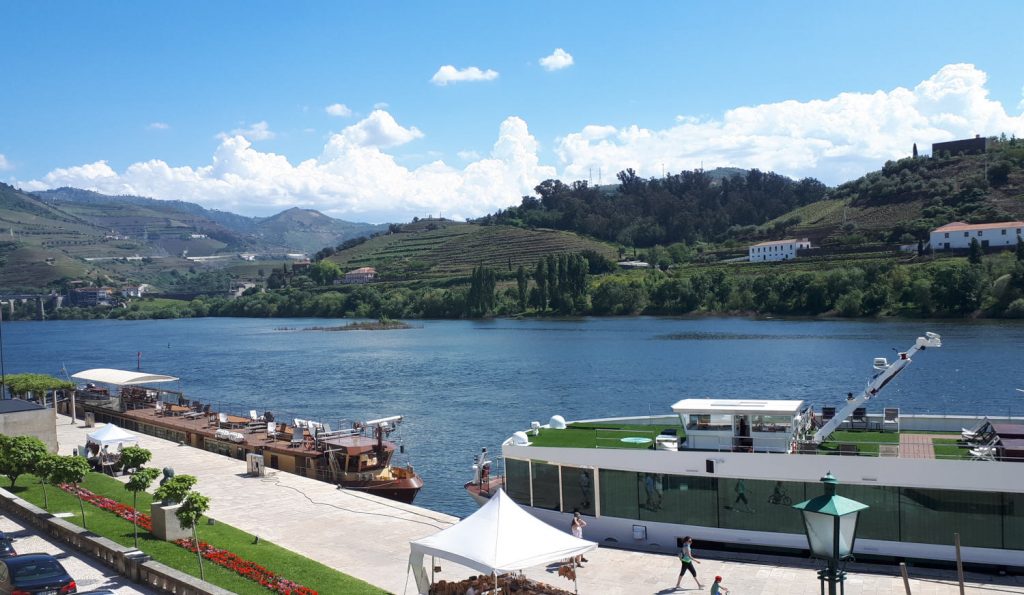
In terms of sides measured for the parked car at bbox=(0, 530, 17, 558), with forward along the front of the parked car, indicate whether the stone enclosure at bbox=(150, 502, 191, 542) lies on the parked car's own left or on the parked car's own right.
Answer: on the parked car's own right

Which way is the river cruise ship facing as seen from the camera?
to the viewer's left

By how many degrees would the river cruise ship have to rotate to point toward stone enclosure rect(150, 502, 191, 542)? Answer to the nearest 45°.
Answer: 0° — it already faces it

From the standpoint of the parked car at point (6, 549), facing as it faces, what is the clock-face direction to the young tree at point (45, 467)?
The young tree is roughly at 2 o'clock from the parked car.

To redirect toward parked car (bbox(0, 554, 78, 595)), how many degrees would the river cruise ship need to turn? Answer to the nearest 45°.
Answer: approximately 45° to its left

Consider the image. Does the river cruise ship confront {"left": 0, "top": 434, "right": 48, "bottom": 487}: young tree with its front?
yes

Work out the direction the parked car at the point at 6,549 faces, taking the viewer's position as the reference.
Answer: facing away from the viewer and to the left of the viewer

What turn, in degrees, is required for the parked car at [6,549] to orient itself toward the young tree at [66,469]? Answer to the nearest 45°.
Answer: approximately 45° to its right

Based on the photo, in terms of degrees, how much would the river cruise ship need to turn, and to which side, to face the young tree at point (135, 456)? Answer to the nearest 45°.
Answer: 0° — it already faces it
